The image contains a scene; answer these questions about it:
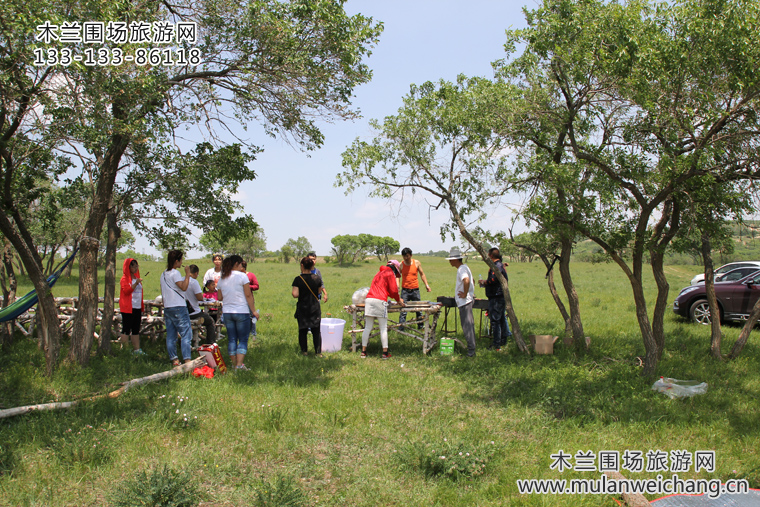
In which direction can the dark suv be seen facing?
to the viewer's left

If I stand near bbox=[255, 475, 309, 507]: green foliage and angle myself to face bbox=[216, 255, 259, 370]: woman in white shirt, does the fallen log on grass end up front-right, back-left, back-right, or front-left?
front-left

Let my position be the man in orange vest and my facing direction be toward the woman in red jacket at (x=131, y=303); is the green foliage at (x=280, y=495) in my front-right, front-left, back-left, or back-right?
front-left

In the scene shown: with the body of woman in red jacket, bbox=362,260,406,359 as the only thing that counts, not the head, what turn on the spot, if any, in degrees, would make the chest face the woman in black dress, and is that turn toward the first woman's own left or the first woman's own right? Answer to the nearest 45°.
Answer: approximately 135° to the first woman's own left

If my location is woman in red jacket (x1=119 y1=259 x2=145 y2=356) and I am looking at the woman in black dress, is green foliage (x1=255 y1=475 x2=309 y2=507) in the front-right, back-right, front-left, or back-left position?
front-right

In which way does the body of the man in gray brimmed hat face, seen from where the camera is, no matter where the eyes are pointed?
to the viewer's left

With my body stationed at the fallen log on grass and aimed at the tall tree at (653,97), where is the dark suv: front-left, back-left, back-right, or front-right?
front-left

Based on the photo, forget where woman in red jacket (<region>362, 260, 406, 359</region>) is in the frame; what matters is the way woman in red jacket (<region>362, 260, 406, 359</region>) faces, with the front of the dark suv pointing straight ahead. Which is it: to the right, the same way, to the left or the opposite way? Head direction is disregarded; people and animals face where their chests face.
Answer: to the right

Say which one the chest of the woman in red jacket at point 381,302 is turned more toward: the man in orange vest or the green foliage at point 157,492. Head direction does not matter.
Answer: the man in orange vest

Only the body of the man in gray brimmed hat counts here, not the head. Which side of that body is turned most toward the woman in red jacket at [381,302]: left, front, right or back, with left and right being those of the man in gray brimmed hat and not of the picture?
front

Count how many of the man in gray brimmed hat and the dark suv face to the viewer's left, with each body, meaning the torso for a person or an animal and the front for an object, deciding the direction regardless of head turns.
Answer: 2

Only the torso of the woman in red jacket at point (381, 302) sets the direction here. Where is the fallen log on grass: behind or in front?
behind

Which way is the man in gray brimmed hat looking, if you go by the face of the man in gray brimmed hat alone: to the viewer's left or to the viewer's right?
to the viewer's left

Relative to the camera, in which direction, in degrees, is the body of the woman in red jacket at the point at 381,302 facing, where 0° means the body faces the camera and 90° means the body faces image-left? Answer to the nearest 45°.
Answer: approximately 225°

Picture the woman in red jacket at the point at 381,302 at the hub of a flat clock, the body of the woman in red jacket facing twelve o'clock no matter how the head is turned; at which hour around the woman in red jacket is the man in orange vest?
The man in orange vest is roughly at 11 o'clock from the woman in red jacket.
